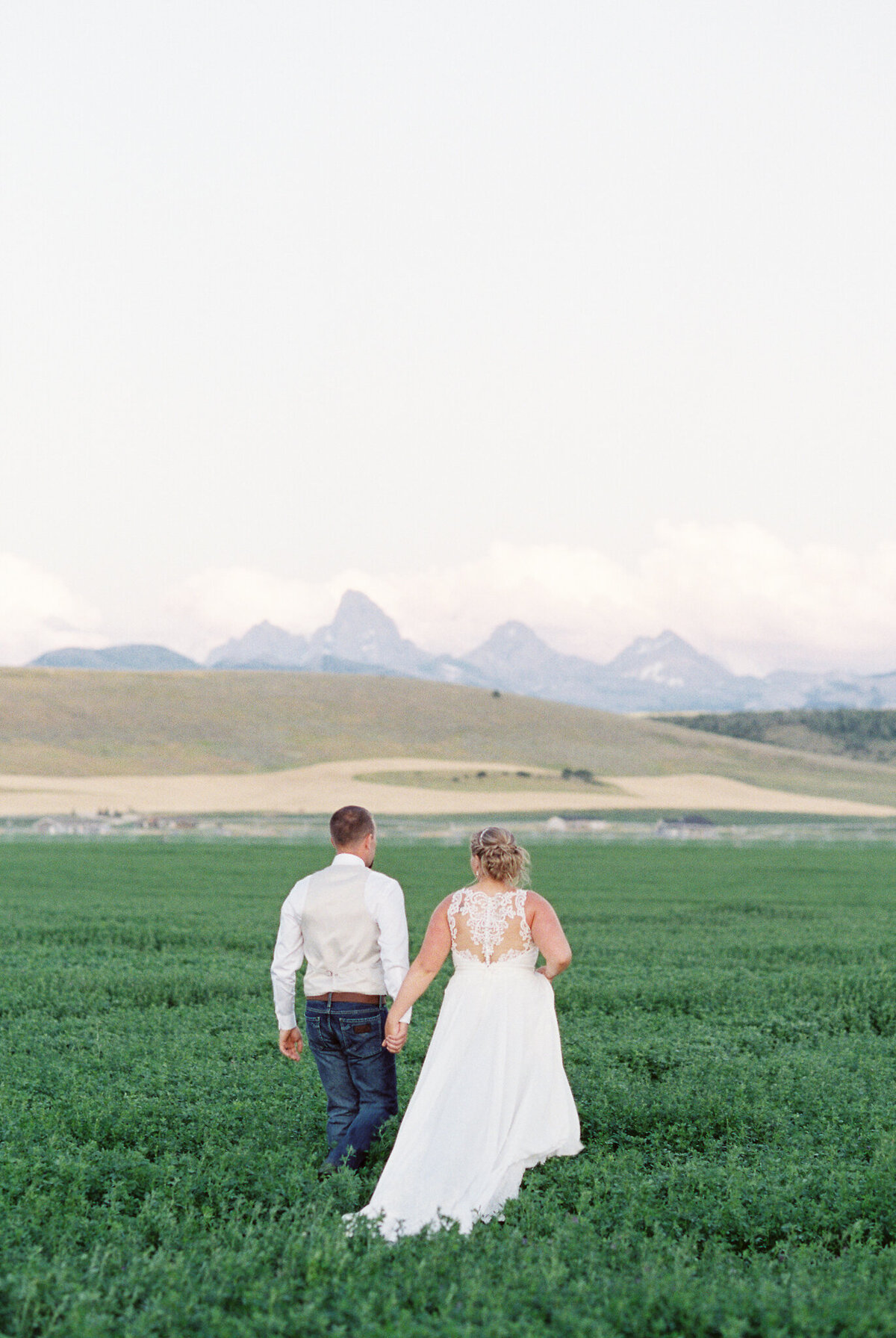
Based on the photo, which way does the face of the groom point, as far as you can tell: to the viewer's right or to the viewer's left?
to the viewer's right

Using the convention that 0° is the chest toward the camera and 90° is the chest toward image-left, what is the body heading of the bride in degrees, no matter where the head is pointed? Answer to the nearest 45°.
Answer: approximately 180°

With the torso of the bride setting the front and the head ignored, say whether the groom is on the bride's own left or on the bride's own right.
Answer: on the bride's own left
